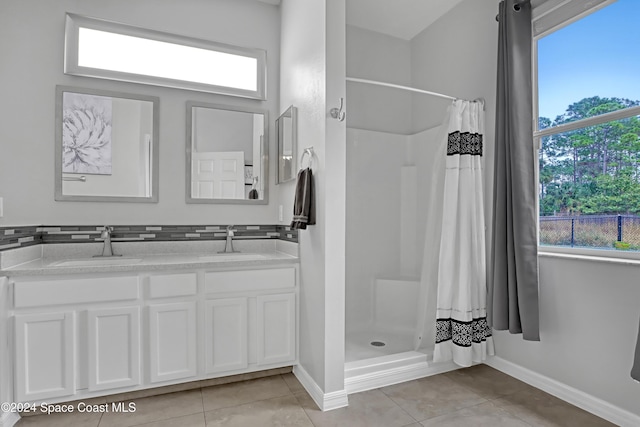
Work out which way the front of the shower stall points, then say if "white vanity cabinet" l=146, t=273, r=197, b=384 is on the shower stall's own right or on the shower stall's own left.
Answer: on the shower stall's own right

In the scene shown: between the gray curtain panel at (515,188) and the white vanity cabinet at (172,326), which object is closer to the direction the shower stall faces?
the gray curtain panel

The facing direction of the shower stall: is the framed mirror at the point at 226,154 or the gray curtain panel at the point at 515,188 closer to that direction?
the gray curtain panel

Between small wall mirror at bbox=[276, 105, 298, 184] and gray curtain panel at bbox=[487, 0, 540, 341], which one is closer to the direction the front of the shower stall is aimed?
the gray curtain panel

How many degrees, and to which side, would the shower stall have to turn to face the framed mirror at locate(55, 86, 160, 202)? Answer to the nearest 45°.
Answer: approximately 90° to its right

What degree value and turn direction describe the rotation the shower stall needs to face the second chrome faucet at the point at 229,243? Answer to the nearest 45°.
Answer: approximately 90° to its right

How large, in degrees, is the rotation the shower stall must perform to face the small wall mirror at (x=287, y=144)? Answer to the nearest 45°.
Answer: approximately 90° to its right

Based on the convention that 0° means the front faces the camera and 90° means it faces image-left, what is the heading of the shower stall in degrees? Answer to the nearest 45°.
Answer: approximately 315°

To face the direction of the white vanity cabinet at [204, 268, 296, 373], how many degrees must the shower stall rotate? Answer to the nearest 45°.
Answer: approximately 90° to its right

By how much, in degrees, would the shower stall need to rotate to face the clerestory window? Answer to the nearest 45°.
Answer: approximately 90° to its right

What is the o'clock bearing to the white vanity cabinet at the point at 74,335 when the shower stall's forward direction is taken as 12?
The white vanity cabinet is roughly at 3 o'clock from the shower stall.

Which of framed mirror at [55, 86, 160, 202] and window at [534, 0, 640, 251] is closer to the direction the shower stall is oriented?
the window
